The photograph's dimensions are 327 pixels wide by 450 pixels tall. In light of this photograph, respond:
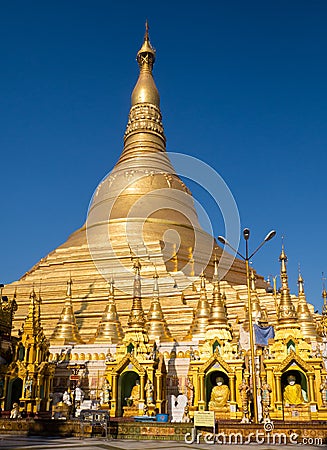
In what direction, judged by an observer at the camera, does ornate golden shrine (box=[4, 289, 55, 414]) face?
facing the viewer and to the left of the viewer

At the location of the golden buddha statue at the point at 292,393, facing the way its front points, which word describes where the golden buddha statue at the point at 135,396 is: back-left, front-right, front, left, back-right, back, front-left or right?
right

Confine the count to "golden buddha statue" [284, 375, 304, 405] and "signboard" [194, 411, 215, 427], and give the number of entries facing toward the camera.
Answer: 2

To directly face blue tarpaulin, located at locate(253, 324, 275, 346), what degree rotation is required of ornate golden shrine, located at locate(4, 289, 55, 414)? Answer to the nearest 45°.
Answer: approximately 90° to its left

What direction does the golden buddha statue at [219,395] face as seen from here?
toward the camera

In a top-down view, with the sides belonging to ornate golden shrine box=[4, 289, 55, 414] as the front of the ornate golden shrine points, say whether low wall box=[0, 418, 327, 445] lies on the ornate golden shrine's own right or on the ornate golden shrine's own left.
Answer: on the ornate golden shrine's own left

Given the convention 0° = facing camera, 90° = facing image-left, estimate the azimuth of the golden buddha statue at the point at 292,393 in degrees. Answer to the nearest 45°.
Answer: approximately 0°

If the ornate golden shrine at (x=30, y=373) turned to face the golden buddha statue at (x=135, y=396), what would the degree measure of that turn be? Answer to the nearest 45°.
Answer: approximately 90° to its left

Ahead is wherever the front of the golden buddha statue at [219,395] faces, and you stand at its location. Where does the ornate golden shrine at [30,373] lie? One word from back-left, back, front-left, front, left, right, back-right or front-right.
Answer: right

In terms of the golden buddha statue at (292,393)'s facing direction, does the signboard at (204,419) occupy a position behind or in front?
in front

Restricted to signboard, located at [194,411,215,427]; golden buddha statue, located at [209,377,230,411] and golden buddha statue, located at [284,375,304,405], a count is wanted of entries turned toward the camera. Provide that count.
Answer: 3

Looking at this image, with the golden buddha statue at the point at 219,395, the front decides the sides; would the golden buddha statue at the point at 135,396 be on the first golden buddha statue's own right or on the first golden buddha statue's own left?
on the first golden buddha statue's own right

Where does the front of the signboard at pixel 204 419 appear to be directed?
toward the camera

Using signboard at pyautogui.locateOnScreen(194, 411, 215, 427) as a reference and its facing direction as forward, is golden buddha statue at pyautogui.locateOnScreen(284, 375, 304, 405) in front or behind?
behind

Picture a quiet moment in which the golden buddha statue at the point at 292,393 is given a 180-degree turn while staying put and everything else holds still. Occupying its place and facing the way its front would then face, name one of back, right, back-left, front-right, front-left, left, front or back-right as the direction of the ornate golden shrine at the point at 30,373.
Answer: left
